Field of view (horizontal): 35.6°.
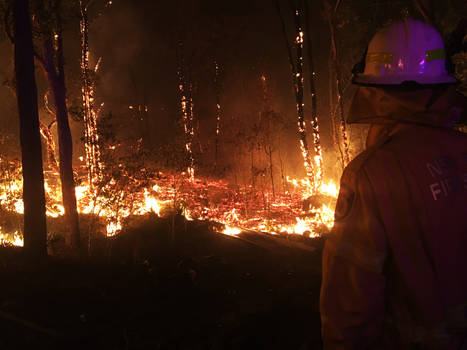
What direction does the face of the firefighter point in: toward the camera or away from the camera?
away from the camera

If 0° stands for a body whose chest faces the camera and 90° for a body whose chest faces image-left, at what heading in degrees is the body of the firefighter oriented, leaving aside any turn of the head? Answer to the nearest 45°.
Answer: approximately 135°

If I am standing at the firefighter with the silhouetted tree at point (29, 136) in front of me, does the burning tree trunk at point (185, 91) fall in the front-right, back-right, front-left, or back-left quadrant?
front-right

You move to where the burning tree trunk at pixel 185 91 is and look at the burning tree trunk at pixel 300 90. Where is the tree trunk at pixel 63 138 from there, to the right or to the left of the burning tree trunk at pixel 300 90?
right

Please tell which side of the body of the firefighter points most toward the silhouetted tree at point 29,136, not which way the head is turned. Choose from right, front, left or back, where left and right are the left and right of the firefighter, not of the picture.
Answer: front

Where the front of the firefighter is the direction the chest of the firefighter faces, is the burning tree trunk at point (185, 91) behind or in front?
in front

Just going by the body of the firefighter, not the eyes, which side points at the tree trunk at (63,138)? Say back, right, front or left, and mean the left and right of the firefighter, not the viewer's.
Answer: front
